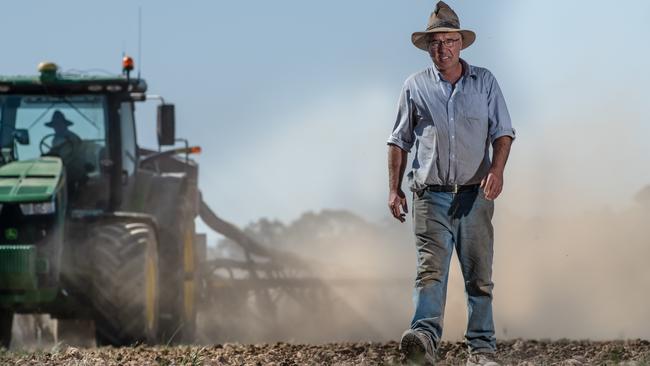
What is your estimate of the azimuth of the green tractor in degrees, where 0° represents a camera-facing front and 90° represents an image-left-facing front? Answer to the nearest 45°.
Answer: approximately 45°

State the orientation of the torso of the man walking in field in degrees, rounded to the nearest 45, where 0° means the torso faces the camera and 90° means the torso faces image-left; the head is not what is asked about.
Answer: approximately 0°

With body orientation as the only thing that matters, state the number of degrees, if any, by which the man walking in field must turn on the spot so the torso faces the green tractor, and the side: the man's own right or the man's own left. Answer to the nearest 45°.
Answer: approximately 135° to the man's own right
